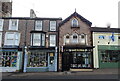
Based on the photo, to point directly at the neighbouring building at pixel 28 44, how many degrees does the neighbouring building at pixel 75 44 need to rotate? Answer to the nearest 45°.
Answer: approximately 90° to its right

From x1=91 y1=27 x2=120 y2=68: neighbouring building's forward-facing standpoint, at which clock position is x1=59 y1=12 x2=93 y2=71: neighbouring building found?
x1=59 y1=12 x2=93 y2=71: neighbouring building is roughly at 2 o'clock from x1=91 y1=27 x2=120 y2=68: neighbouring building.

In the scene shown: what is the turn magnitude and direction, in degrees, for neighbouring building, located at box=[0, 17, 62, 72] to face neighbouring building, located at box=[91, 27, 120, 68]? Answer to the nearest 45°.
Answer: approximately 90° to its left

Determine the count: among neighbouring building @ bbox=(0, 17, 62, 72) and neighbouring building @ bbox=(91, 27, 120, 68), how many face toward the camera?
2

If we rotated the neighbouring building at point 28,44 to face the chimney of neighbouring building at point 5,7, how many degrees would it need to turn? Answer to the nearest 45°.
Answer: approximately 135° to its right
